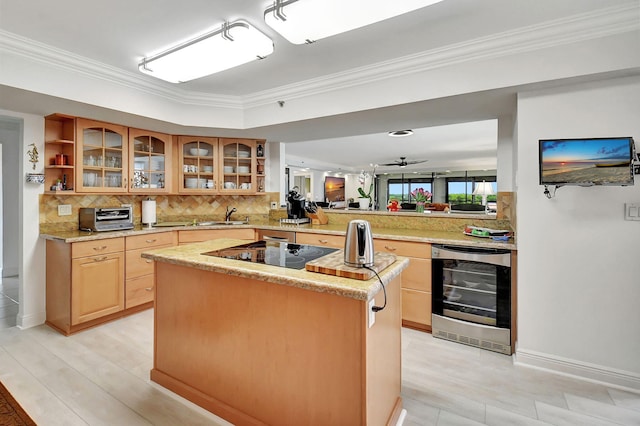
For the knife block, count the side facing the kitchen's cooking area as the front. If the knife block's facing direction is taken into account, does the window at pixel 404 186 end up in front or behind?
behind

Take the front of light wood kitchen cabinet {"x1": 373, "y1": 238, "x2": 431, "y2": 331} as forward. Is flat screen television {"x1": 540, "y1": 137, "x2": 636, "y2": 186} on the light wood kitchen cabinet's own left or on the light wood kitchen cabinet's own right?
on the light wood kitchen cabinet's own left

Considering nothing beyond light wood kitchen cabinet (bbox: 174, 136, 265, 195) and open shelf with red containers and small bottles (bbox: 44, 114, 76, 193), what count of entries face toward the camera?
2

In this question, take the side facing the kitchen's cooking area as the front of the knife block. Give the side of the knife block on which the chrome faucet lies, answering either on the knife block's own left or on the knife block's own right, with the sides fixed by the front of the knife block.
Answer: on the knife block's own right

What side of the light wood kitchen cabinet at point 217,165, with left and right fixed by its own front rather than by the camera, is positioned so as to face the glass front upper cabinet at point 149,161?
right

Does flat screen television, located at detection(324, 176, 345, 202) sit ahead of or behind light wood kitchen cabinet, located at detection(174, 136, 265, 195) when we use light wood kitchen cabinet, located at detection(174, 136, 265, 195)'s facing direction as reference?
behind
